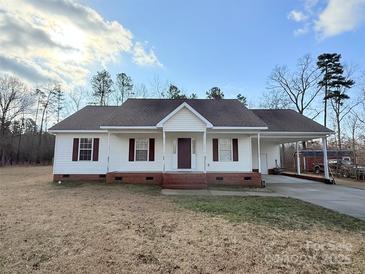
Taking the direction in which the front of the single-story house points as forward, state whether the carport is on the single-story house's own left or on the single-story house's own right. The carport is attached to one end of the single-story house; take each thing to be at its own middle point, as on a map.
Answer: on the single-story house's own left

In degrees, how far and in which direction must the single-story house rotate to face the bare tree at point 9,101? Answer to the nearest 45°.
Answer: approximately 135° to its right

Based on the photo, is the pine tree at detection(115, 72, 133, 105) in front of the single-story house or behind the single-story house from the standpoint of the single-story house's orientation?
behind

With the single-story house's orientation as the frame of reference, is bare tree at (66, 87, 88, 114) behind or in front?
behind

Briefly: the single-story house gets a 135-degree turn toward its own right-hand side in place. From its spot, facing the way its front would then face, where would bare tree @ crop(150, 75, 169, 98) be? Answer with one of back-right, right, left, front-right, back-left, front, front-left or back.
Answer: front-right

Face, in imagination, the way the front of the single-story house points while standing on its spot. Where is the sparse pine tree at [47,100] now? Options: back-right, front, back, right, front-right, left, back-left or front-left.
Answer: back-right

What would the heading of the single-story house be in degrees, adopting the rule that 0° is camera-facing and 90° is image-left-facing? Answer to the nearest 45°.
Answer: approximately 0°

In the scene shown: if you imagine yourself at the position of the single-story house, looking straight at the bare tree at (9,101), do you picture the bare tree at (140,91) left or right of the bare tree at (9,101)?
right

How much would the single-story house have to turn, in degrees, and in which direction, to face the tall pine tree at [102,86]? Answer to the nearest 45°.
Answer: approximately 135° to its right
